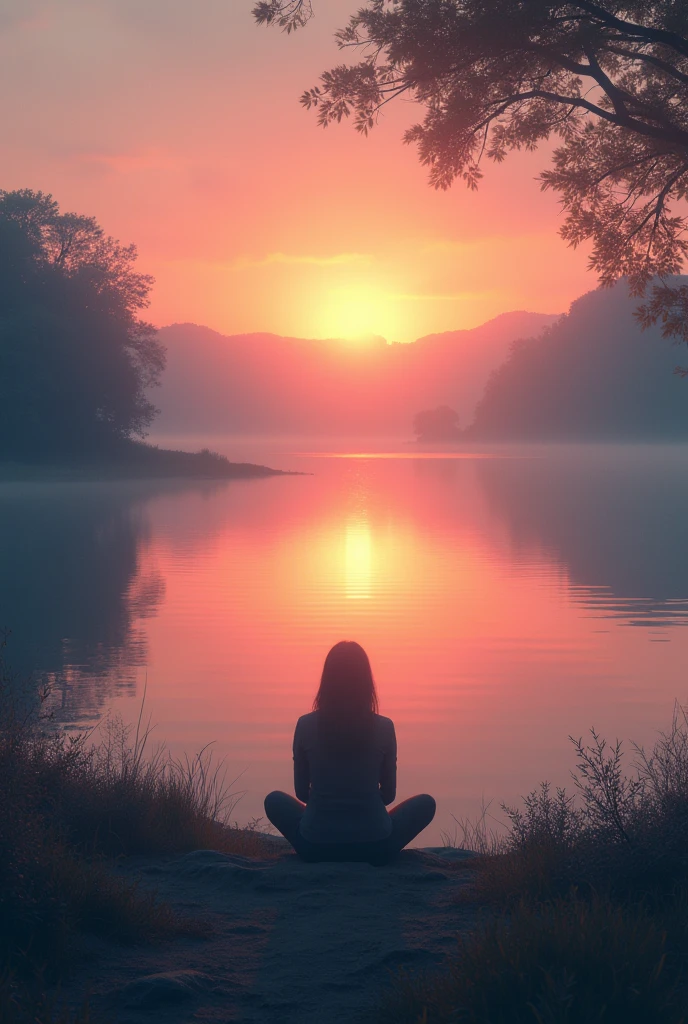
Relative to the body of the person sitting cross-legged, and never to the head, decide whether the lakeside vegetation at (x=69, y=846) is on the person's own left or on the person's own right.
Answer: on the person's own left

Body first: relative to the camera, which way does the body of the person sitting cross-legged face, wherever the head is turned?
away from the camera

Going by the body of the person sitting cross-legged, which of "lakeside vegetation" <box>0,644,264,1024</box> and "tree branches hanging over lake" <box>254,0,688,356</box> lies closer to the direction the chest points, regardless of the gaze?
the tree branches hanging over lake

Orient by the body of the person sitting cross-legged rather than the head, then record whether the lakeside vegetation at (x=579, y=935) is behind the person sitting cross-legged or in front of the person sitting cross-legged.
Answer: behind

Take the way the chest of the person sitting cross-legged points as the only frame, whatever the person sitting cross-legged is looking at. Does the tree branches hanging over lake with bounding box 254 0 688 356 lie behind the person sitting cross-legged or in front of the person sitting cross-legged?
in front

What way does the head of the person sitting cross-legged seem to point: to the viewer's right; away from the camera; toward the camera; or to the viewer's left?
away from the camera
